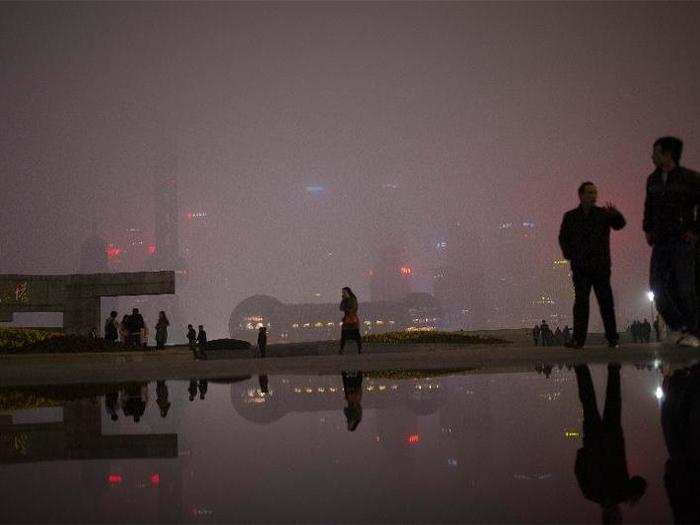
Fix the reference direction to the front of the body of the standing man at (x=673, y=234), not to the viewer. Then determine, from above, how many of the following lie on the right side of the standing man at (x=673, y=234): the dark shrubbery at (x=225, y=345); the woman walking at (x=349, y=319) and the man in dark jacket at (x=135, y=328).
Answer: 3

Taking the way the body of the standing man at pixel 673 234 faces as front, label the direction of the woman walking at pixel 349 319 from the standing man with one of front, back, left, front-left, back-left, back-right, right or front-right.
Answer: right

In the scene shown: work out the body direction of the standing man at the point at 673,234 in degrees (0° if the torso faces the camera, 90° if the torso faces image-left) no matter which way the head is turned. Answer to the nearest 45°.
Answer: approximately 45°

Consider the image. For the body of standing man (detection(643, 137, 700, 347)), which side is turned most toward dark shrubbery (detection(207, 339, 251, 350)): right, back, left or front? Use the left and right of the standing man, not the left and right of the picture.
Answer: right

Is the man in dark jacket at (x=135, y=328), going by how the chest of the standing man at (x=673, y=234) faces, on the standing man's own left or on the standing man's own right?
on the standing man's own right
